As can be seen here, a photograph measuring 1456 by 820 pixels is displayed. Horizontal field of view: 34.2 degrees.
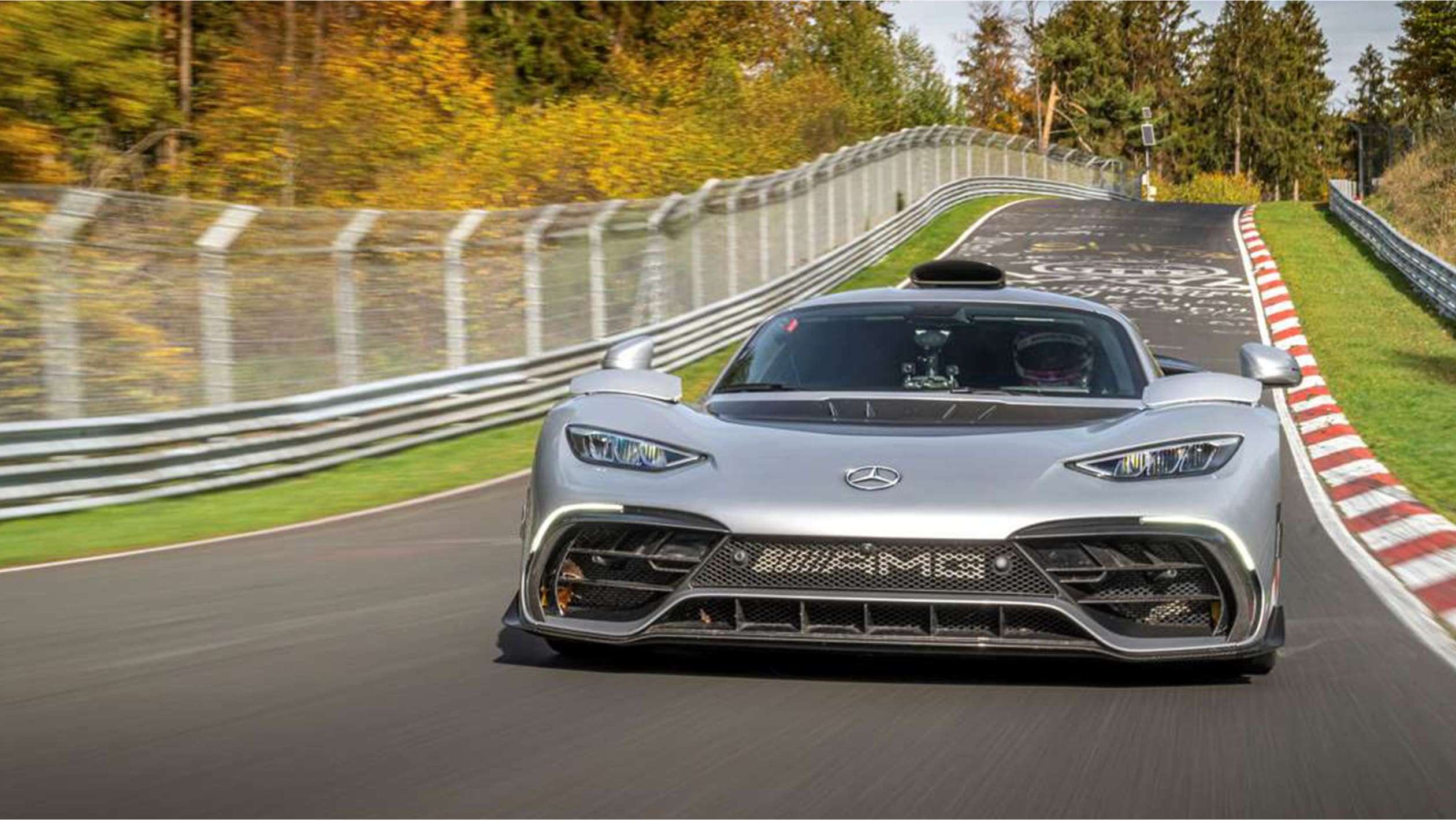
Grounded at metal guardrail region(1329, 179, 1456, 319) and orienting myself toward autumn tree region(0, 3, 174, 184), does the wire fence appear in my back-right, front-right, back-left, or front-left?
front-left

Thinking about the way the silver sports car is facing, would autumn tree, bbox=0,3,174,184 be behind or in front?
behind

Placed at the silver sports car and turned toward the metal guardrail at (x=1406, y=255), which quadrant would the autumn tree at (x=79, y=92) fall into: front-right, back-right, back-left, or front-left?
front-left

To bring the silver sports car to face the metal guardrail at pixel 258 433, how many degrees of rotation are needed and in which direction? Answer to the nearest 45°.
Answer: approximately 135° to its right

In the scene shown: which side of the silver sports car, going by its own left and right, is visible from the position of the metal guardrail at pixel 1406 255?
back

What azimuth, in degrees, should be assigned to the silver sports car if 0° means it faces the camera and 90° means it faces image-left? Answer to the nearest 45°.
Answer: approximately 0°

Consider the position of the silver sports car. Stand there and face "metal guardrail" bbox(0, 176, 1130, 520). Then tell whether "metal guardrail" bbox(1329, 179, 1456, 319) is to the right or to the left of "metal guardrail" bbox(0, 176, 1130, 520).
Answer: right
